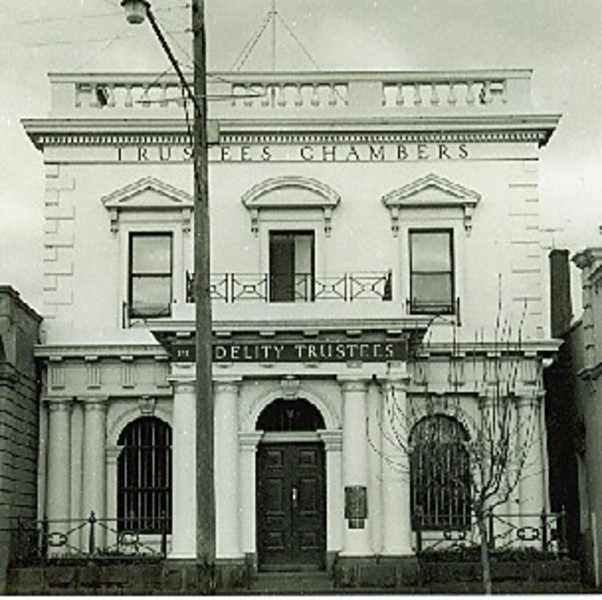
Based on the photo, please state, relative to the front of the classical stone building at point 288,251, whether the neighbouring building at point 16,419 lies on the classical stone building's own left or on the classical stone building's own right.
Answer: on the classical stone building's own right

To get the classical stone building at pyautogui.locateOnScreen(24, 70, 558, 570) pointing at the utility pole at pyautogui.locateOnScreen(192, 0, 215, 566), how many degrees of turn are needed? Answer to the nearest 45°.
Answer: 0° — it already faces it

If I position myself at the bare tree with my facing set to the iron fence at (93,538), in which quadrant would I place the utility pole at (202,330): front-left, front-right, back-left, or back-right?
front-left

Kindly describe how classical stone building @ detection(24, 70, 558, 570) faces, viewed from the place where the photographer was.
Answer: facing the viewer

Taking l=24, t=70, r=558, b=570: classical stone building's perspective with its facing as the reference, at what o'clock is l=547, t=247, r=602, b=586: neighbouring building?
The neighbouring building is roughly at 9 o'clock from the classical stone building.

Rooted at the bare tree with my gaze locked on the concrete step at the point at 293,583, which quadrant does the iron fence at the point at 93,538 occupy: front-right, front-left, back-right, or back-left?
front-right

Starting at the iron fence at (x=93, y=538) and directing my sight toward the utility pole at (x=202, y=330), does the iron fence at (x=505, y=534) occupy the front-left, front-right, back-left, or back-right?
front-left
